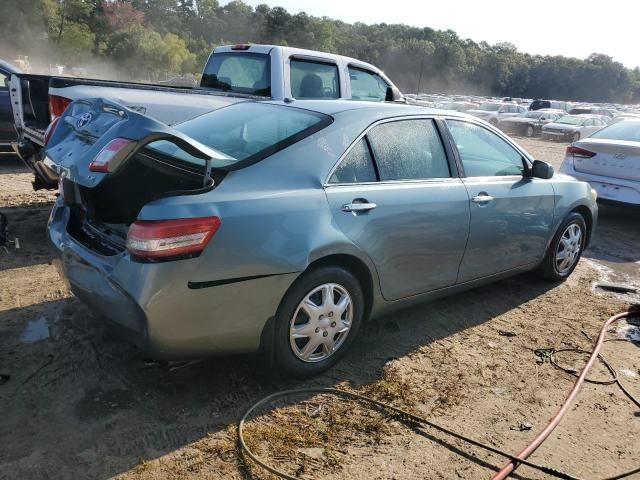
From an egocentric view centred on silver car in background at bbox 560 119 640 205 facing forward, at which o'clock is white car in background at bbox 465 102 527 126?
The white car in background is roughly at 10 o'clock from the silver car in background.

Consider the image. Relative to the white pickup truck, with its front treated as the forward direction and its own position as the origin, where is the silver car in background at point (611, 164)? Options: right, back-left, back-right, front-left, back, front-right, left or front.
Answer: front-right

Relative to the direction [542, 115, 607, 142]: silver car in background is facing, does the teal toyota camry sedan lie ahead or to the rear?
ahead

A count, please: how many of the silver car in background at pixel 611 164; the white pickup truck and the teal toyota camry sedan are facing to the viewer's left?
0

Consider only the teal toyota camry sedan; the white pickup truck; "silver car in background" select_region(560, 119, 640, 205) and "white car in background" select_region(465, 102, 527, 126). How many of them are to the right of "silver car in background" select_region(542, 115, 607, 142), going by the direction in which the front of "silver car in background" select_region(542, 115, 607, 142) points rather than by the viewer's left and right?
1

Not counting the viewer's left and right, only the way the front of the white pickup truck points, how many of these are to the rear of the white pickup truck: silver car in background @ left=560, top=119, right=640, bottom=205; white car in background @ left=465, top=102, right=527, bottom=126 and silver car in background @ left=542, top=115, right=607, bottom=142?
0

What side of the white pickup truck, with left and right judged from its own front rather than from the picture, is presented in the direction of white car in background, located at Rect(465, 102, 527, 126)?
front

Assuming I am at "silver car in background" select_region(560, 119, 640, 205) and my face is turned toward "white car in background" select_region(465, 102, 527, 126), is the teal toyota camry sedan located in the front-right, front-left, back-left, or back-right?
back-left

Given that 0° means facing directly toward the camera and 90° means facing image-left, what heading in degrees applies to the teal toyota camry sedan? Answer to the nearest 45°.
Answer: approximately 225°

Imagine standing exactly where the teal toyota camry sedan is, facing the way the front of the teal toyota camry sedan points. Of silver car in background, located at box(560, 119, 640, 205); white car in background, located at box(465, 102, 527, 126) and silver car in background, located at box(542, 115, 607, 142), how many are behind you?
0

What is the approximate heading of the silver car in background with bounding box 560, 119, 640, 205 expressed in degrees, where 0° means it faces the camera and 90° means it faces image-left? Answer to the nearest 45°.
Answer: approximately 225°

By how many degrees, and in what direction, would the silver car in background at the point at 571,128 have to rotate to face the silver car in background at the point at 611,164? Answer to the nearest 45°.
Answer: approximately 45° to its left

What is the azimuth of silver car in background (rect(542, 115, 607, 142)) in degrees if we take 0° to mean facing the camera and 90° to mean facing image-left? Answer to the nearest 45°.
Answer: approximately 45°

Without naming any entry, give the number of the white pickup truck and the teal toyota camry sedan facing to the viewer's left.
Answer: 0

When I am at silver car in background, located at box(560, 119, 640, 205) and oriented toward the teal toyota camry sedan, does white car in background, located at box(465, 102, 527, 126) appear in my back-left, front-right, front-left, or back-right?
back-right

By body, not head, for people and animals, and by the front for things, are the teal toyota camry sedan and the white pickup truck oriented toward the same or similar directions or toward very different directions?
same or similar directions

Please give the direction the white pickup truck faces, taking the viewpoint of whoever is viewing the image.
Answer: facing away from the viewer and to the right of the viewer
